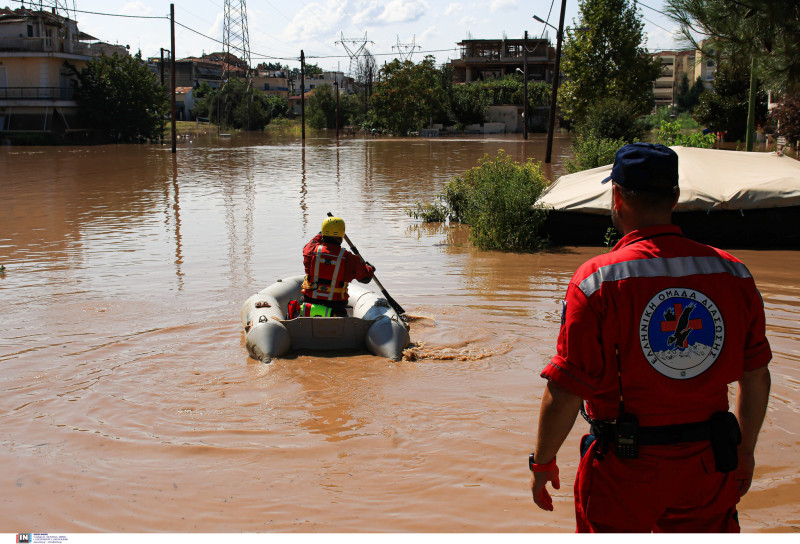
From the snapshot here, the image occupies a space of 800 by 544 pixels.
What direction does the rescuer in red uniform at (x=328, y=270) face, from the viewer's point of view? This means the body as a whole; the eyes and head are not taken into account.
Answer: away from the camera

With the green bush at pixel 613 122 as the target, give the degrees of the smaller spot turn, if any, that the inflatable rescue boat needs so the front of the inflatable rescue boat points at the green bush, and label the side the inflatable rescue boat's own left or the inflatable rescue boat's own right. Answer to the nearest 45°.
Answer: approximately 45° to the inflatable rescue boat's own right

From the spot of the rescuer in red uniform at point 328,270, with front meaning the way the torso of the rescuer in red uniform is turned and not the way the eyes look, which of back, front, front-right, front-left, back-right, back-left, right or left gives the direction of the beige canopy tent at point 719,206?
front-right

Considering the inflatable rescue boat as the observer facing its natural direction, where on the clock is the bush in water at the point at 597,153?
The bush in water is roughly at 1 o'clock from the inflatable rescue boat.

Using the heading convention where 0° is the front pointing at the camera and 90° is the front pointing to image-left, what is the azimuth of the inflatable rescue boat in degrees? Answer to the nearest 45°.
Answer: approximately 180°

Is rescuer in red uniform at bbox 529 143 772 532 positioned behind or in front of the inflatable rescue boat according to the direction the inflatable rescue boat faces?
behind

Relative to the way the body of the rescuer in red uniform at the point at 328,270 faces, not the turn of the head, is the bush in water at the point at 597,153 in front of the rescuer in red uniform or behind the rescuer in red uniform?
in front

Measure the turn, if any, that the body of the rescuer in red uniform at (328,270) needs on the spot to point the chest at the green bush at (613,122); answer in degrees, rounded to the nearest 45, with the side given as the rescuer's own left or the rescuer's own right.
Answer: approximately 45° to the rescuer's own right

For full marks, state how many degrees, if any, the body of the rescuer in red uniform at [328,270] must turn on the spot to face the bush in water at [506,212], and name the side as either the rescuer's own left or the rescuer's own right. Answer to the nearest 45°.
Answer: approximately 45° to the rescuer's own right

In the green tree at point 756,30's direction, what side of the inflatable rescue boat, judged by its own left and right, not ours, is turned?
right
